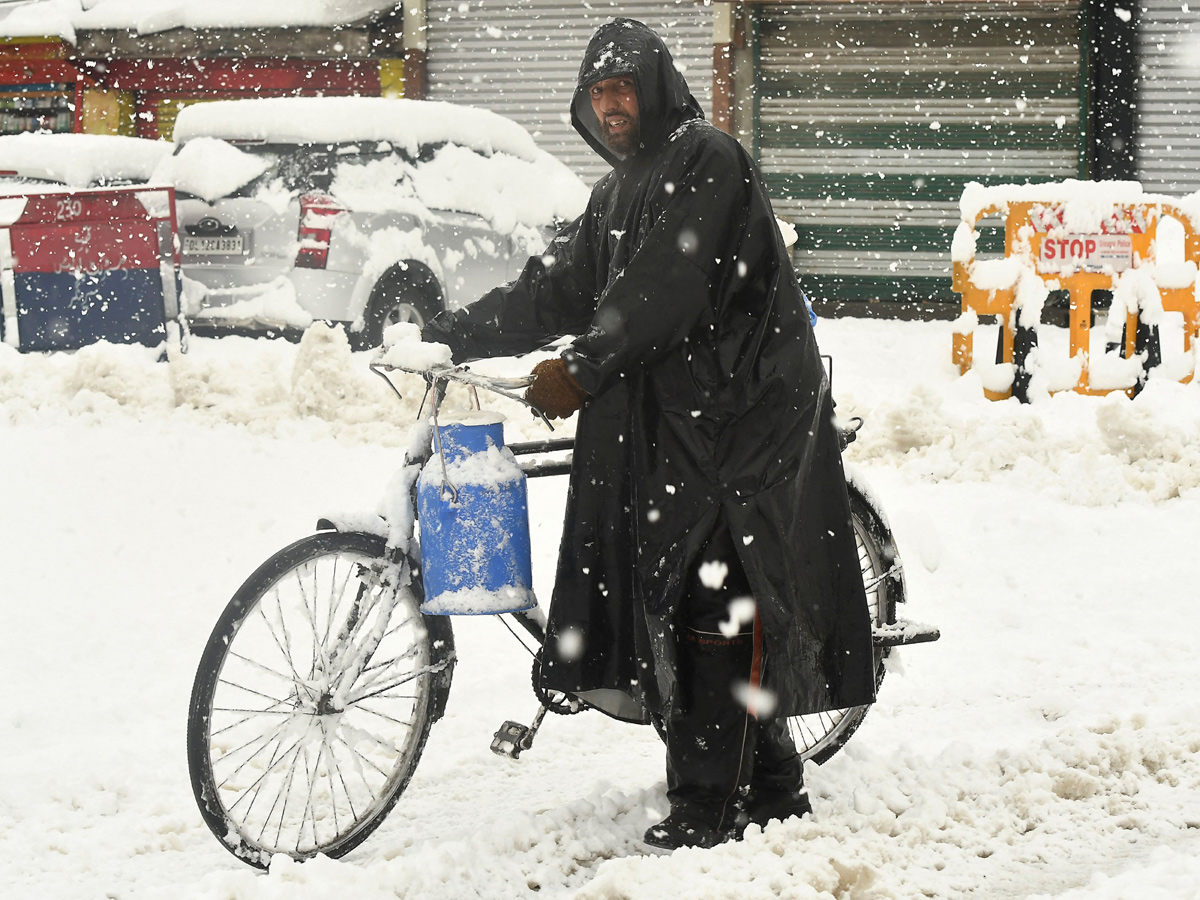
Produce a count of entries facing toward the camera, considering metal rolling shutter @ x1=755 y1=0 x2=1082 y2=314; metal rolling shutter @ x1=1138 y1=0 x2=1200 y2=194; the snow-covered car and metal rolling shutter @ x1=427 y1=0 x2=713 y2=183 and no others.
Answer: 3

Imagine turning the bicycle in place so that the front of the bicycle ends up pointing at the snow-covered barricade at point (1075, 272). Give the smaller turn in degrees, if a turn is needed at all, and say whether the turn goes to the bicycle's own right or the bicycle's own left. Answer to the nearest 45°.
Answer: approximately 180°

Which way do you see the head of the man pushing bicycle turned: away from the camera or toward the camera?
toward the camera

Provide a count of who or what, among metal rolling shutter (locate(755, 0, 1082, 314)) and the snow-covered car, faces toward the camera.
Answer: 1

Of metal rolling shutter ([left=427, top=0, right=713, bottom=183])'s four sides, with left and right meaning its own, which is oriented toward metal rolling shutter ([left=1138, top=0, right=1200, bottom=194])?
left

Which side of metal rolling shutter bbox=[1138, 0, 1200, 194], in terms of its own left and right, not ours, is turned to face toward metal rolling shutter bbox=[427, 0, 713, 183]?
right

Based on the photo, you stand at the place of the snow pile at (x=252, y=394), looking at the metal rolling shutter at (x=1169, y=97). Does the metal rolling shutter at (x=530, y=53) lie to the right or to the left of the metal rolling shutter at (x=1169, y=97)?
left

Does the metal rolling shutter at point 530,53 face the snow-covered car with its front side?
yes

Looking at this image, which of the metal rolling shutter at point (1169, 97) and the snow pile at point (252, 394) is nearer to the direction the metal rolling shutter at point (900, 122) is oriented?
the snow pile

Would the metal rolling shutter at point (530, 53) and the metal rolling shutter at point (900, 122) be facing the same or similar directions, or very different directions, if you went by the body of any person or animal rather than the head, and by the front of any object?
same or similar directions

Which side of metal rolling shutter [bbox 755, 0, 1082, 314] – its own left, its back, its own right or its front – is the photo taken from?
front

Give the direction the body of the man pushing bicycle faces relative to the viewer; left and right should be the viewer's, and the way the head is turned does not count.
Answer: facing the viewer and to the left of the viewer

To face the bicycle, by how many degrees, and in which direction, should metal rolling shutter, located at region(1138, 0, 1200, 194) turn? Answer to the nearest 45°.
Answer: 0° — it already faces it

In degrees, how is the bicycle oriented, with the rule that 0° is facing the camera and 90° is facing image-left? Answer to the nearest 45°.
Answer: approximately 45°

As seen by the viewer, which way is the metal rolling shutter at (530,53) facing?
toward the camera

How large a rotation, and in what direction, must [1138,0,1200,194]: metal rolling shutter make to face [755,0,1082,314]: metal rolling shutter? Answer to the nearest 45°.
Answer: approximately 90° to its right

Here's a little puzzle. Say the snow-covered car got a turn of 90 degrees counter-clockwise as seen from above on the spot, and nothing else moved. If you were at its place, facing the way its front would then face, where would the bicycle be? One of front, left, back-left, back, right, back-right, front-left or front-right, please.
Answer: back-left

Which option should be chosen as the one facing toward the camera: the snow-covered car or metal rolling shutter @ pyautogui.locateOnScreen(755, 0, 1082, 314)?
the metal rolling shutter
